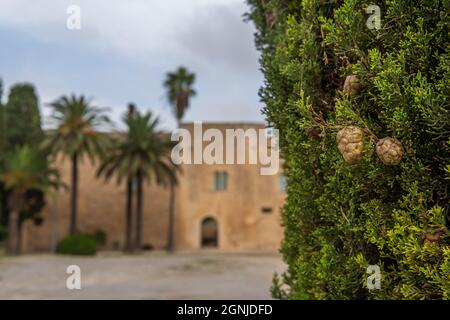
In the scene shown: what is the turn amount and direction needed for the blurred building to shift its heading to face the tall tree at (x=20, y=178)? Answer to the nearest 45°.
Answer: approximately 45° to its right

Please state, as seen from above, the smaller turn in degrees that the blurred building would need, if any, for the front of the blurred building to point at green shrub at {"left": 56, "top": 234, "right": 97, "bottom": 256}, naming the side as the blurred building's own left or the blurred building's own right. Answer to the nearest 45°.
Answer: approximately 45° to the blurred building's own right

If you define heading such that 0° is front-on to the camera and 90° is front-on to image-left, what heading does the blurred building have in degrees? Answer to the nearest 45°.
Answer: approximately 0°

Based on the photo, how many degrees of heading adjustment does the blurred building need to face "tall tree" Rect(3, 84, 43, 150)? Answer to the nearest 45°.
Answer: approximately 90° to its right

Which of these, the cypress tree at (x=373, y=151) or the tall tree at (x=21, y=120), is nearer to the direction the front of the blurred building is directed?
the cypress tree
